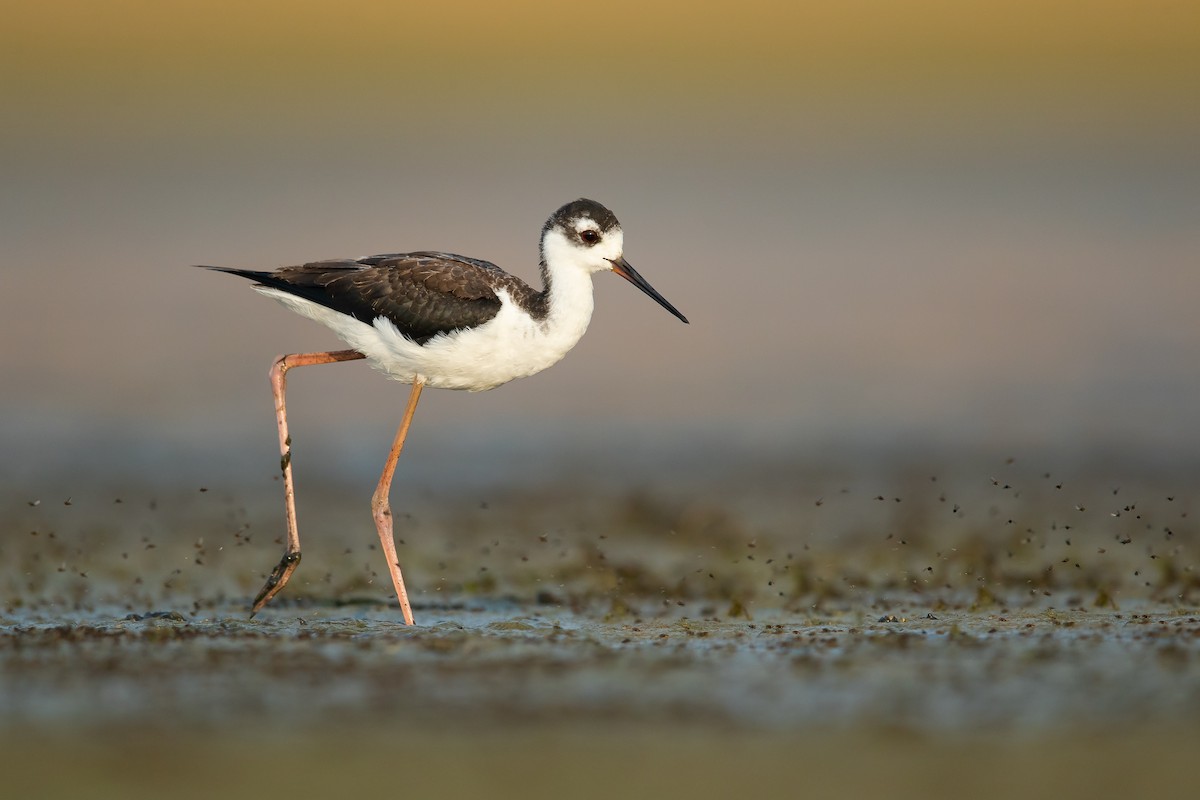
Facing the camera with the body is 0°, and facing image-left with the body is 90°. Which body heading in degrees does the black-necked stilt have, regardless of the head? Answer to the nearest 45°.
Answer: approximately 270°
